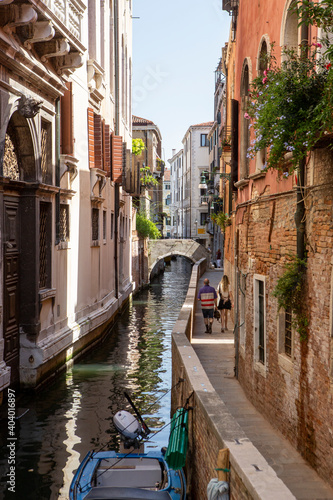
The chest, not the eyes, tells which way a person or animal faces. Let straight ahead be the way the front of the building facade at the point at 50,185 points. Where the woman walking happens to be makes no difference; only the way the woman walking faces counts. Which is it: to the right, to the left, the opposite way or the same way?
to the left

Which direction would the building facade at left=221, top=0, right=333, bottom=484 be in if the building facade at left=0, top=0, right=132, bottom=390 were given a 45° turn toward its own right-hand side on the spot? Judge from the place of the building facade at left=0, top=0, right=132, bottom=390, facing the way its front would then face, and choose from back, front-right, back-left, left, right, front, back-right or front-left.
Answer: front

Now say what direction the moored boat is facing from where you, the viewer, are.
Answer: facing the viewer

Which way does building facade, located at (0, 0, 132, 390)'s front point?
to the viewer's right

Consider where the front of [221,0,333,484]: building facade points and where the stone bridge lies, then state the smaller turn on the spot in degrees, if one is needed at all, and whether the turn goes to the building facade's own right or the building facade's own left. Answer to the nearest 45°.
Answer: approximately 90° to the building facade's own right

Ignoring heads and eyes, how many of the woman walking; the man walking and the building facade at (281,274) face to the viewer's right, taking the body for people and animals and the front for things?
0

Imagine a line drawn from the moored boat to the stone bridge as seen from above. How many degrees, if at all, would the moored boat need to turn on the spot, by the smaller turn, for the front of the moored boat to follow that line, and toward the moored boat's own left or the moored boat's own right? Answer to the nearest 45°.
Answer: approximately 180°
